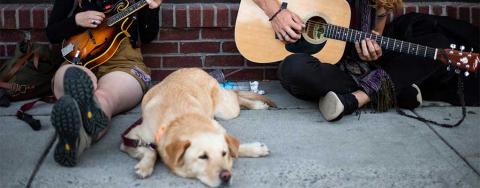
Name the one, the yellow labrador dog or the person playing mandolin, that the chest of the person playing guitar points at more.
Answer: the yellow labrador dog

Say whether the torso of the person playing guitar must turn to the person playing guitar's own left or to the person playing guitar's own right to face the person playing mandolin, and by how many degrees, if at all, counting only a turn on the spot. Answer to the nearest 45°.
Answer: approximately 90° to the person playing guitar's own right

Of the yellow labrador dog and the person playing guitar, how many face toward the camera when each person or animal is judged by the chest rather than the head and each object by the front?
2

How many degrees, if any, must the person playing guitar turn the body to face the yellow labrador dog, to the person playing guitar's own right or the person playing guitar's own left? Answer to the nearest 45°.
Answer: approximately 45° to the person playing guitar's own right

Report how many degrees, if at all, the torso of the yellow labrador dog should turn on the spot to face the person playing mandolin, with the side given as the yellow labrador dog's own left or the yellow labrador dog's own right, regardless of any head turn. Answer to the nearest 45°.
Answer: approximately 135° to the yellow labrador dog's own right

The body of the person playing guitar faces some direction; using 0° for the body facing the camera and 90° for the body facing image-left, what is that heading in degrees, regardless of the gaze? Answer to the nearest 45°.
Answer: approximately 0°

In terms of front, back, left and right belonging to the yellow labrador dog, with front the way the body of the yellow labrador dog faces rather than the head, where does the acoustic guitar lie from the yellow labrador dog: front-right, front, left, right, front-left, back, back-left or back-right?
back-left

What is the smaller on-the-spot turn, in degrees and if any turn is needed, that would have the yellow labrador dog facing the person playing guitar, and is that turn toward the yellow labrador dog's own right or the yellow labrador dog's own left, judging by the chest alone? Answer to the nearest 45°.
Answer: approximately 135° to the yellow labrador dog's own left
